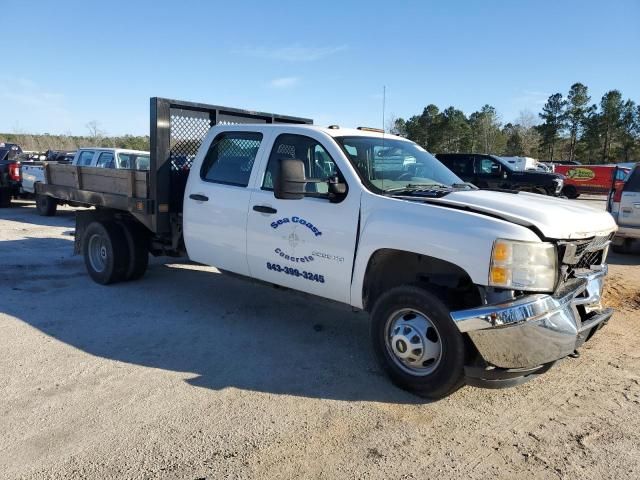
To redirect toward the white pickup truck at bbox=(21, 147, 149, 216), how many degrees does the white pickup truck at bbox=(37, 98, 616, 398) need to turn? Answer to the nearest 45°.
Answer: approximately 180°

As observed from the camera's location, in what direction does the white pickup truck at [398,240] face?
facing the viewer and to the right of the viewer

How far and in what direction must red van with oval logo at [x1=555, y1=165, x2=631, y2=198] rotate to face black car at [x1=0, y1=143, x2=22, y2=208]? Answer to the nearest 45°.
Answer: approximately 135° to its right

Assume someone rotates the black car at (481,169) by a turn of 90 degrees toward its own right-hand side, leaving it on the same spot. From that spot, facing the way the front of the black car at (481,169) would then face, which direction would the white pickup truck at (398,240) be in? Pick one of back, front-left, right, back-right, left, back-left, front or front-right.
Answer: front

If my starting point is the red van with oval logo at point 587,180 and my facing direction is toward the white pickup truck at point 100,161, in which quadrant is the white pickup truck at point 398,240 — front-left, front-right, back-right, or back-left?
front-left

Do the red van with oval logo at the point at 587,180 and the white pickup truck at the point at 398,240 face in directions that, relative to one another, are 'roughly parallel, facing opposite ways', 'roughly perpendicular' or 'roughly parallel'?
roughly parallel

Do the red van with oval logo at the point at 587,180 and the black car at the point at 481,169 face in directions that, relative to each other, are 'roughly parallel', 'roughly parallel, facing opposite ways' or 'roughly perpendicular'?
roughly parallel

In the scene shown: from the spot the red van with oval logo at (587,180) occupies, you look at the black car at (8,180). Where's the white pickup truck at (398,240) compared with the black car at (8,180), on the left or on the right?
left

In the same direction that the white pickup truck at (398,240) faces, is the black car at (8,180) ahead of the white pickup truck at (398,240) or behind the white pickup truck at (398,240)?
behind

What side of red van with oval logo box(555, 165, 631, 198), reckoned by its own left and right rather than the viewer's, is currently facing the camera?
right

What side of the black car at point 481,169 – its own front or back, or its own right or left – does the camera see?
right

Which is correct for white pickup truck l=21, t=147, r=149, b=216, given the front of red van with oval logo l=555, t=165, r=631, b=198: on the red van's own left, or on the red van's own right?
on the red van's own right
